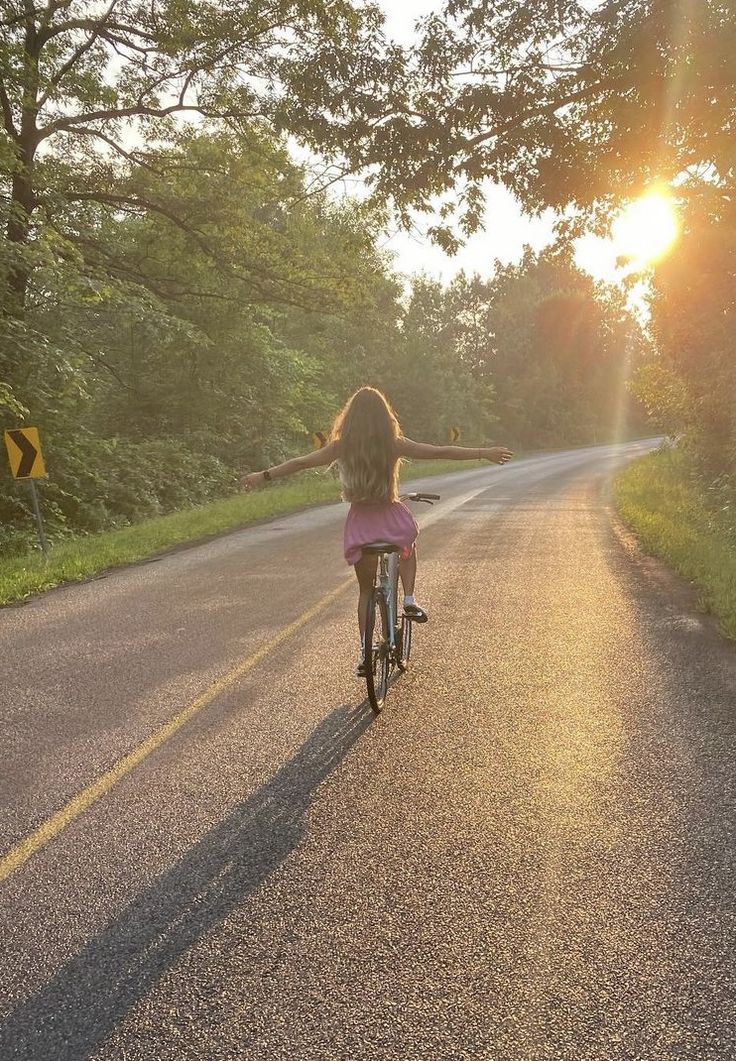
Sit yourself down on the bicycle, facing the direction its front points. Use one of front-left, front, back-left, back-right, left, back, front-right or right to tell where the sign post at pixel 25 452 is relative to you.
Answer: front-left

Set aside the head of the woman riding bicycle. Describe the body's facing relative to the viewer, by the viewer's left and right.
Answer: facing away from the viewer

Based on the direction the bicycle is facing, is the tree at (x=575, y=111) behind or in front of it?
in front

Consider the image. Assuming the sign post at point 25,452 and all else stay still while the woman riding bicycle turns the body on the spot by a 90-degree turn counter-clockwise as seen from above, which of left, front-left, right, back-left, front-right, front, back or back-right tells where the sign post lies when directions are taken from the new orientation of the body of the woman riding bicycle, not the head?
front-right

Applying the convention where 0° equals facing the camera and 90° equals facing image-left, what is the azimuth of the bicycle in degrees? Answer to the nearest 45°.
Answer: approximately 180°

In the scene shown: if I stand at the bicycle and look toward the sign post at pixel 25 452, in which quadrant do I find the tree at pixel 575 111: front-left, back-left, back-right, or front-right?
front-right

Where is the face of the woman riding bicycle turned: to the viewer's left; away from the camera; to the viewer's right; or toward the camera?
away from the camera
